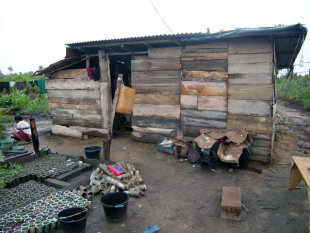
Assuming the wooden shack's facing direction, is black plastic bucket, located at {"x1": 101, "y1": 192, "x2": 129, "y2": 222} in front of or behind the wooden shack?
in front

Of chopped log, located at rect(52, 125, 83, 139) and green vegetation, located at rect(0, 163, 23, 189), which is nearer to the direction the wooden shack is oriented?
the green vegetation

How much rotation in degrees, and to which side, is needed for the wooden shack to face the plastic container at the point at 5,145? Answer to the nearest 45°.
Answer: approximately 90° to its right

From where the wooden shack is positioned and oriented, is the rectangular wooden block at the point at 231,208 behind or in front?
in front

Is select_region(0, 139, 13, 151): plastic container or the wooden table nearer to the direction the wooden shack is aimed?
the wooden table

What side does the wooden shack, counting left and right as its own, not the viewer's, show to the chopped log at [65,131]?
right

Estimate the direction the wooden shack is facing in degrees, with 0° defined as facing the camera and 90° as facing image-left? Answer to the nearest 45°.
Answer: approximately 0°
